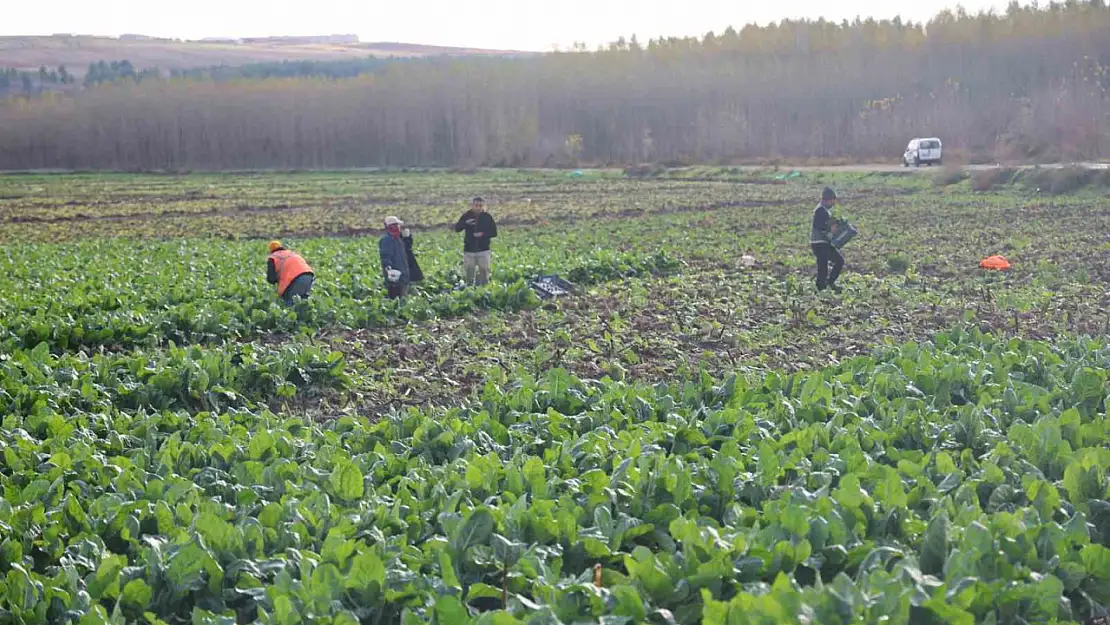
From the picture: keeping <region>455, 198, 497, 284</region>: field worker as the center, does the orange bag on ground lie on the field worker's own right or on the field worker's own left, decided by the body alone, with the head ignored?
on the field worker's own left

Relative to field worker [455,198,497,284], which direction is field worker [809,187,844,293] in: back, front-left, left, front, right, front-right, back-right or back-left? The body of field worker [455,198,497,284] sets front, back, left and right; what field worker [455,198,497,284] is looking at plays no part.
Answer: left

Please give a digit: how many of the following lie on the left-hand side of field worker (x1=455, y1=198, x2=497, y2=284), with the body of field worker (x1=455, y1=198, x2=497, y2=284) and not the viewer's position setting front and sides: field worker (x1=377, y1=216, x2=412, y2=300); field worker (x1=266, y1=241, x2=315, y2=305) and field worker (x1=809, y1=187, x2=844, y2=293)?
1

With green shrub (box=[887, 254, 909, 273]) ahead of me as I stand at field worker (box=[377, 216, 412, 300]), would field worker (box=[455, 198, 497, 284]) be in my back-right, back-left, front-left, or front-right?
front-left

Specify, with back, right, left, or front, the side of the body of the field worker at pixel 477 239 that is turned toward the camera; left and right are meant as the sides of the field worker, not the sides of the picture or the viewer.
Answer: front

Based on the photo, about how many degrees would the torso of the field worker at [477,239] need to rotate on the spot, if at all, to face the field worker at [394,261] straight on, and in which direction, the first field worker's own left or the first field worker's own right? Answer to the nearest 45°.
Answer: approximately 45° to the first field worker's own right
